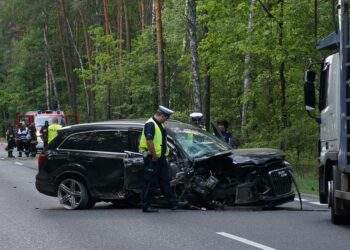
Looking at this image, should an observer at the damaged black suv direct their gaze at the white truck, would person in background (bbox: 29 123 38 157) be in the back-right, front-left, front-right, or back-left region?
back-left

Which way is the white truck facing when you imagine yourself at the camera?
facing away from the viewer and to the left of the viewer

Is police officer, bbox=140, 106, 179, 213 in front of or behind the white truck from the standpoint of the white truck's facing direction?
in front

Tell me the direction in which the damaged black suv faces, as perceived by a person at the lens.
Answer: facing the viewer and to the right of the viewer

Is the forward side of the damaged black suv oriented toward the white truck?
yes

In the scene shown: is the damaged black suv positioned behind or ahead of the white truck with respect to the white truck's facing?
ahead

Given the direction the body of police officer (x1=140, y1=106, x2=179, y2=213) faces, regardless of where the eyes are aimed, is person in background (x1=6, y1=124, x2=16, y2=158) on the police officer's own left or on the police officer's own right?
on the police officer's own left

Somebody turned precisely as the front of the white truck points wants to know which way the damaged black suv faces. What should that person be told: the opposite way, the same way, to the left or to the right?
the opposite way

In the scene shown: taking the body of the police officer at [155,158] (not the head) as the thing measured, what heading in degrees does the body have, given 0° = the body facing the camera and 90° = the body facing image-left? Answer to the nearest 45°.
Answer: approximately 270°
